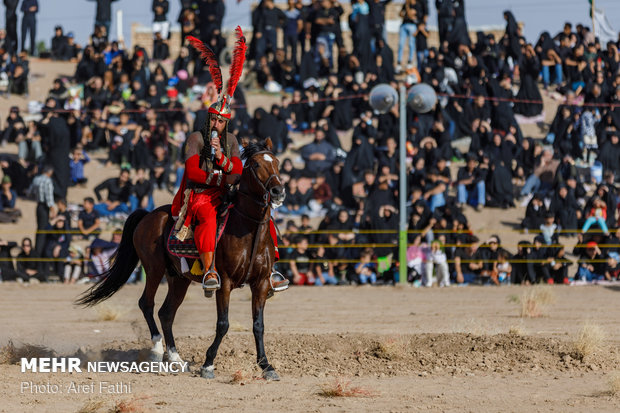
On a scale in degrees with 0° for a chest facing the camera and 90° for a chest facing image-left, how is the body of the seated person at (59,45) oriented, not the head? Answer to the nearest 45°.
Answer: approximately 0°

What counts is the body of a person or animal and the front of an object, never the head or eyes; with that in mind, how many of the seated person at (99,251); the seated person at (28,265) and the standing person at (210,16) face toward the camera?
3

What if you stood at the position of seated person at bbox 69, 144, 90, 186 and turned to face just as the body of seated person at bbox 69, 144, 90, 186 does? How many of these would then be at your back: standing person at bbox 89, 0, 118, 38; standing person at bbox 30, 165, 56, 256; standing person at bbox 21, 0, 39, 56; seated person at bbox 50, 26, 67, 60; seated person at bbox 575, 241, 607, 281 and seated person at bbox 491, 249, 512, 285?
3

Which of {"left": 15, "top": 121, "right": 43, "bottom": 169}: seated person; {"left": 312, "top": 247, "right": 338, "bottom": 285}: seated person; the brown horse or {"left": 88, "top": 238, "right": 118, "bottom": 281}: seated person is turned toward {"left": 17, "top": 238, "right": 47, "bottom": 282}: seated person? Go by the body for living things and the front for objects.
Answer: {"left": 15, "top": 121, "right": 43, "bottom": 169}: seated person

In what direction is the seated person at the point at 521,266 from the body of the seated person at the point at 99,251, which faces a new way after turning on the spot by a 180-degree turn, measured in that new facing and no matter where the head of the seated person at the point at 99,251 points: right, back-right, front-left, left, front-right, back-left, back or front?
right

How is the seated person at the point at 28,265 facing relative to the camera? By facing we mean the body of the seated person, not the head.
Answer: toward the camera

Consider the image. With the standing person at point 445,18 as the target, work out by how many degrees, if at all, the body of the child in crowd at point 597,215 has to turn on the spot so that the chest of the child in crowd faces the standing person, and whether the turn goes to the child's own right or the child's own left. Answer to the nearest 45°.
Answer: approximately 135° to the child's own right

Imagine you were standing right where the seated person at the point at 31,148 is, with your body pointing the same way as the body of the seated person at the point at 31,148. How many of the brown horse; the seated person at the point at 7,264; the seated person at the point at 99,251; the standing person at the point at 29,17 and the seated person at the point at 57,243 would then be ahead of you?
4

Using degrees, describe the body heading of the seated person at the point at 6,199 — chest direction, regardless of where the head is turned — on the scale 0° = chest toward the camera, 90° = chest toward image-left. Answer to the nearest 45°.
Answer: approximately 315°

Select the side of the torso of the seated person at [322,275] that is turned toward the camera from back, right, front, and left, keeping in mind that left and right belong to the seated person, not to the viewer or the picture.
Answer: front

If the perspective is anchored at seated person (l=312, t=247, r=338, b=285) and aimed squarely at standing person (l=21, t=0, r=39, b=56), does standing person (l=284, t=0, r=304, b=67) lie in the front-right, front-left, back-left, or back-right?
front-right

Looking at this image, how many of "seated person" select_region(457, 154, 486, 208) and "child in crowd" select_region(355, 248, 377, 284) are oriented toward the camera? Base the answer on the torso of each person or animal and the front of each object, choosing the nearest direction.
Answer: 2

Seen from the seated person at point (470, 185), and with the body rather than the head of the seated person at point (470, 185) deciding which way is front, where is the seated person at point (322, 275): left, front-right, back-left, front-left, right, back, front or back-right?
front-right

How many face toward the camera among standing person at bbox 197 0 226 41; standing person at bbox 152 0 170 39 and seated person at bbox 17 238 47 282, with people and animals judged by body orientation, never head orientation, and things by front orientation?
3
